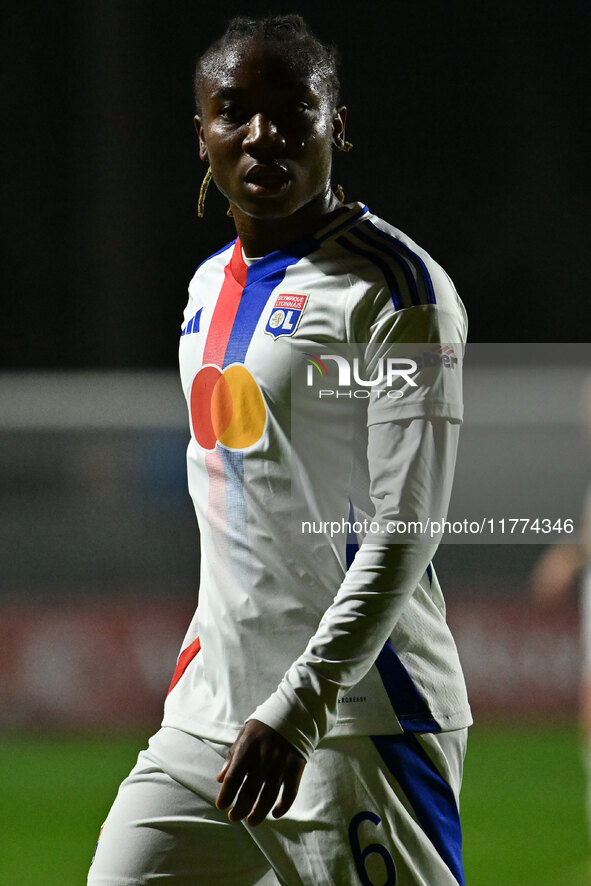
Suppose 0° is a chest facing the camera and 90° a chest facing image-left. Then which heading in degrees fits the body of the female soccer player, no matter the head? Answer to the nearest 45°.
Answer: approximately 45°
